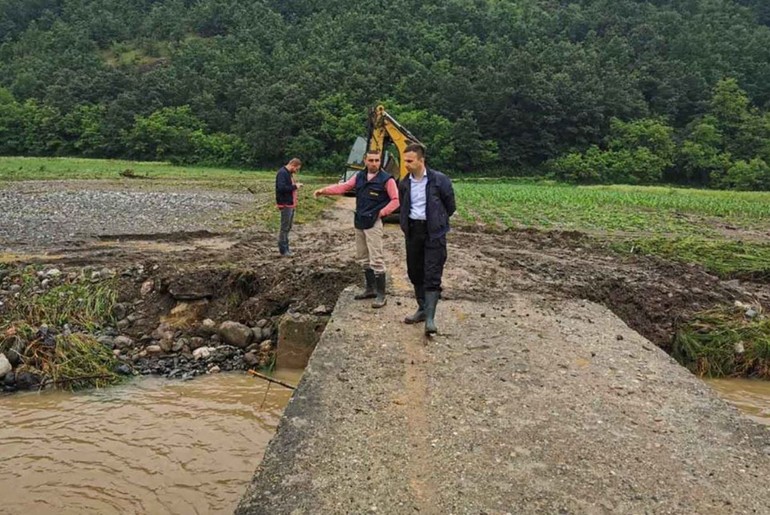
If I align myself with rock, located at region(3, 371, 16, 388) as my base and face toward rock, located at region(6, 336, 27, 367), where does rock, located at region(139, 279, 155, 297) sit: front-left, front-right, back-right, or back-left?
front-right

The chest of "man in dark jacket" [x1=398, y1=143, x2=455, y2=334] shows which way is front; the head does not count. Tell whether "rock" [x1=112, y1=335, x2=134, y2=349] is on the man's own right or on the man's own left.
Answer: on the man's own right

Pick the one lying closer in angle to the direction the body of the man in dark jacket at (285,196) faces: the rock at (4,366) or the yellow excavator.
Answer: the yellow excavator

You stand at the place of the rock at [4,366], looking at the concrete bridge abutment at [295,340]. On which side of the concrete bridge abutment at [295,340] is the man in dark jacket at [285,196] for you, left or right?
left

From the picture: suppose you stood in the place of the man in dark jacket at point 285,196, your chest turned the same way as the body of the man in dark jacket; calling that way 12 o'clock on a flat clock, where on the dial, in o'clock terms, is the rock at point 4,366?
The rock is roughly at 4 o'clock from the man in dark jacket.

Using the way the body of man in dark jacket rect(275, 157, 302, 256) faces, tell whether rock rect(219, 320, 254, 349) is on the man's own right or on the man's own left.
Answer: on the man's own right

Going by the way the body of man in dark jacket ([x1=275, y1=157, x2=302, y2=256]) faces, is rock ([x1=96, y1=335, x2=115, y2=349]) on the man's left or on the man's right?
on the man's right

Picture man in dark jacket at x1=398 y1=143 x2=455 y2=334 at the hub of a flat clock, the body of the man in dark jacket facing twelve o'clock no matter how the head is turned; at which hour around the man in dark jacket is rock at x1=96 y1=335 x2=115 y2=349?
The rock is roughly at 2 o'clock from the man in dark jacket.

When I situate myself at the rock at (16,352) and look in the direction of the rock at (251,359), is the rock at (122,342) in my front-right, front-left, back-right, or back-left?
front-left

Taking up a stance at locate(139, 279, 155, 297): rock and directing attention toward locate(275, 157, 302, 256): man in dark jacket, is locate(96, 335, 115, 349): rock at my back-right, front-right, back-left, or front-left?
back-right

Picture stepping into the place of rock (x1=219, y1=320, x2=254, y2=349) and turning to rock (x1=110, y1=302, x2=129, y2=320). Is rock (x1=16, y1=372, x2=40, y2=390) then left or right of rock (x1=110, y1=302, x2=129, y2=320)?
left

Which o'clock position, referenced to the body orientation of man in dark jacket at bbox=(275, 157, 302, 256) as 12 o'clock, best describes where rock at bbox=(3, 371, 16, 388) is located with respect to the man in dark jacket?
The rock is roughly at 4 o'clock from the man in dark jacket.

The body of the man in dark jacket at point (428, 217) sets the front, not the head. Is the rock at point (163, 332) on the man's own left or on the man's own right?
on the man's own right

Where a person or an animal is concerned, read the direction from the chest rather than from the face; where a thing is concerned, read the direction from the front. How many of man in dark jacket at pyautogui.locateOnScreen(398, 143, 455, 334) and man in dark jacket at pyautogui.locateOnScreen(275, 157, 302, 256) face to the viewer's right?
1

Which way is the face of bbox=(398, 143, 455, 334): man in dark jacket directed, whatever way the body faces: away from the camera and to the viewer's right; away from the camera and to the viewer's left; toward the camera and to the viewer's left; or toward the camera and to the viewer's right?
toward the camera and to the viewer's left

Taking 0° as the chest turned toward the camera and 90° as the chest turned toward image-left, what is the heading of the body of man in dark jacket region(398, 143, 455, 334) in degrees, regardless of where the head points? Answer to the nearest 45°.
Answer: approximately 45°

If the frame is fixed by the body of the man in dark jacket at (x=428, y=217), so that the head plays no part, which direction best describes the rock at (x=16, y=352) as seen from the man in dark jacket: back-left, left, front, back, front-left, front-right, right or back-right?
front-right

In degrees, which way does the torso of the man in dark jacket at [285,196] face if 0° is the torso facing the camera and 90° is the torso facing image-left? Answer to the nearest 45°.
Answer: approximately 270°
